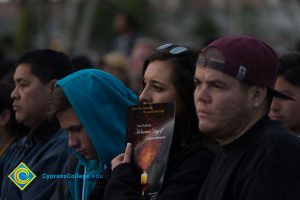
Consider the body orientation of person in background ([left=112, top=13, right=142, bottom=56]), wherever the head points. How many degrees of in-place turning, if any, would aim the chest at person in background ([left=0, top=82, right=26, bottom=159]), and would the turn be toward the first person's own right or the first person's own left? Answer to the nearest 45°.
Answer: approximately 45° to the first person's own left

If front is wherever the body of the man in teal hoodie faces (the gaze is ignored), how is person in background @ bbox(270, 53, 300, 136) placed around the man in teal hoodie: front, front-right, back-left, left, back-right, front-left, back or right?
back-left

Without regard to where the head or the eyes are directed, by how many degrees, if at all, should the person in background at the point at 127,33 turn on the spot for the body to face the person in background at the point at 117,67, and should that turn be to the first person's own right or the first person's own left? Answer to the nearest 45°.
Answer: approximately 45° to the first person's own left

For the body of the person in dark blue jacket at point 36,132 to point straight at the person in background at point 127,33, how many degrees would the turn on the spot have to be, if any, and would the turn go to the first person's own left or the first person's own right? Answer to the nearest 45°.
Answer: approximately 135° to the first person's own right

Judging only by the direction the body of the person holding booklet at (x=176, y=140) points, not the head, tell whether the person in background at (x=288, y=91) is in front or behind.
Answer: behind

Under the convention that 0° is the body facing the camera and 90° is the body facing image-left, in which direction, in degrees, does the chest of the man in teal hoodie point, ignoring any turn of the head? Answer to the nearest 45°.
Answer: approximately 45°

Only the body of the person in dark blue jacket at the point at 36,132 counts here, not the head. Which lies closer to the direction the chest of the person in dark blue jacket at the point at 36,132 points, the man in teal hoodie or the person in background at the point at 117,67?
the man in teal hoodie

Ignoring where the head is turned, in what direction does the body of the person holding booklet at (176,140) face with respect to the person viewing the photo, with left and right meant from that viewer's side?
facing the viewer and to the left of the viewer

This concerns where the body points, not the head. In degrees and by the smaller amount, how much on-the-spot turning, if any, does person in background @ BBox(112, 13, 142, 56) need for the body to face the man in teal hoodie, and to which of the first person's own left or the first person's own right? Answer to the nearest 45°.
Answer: approximately 45° to the first person's own left

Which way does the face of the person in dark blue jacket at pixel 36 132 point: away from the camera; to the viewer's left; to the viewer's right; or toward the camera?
to the viewer's left

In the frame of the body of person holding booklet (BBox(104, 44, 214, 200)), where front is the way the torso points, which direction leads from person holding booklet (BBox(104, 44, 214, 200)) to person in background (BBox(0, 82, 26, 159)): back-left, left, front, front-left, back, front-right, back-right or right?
right

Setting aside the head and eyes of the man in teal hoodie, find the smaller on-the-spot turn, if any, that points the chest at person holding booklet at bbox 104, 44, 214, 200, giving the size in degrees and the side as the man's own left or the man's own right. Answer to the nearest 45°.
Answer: approximately 90° to the man's own left

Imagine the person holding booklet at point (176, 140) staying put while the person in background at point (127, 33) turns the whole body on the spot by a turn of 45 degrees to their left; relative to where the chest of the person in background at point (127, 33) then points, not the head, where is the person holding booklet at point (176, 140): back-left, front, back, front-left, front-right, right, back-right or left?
front

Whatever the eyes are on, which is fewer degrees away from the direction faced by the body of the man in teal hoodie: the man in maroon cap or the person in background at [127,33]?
the man in maroon cap
